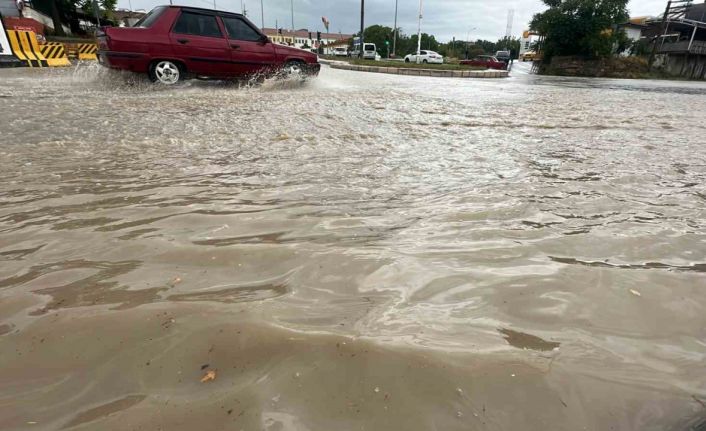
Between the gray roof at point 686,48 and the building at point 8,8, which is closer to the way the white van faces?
the building

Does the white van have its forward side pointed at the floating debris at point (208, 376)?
yes

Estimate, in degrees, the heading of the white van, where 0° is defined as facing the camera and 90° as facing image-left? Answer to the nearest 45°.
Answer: approximately 180°

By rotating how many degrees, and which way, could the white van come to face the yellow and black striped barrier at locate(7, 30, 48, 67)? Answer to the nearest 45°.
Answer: approximately 180°

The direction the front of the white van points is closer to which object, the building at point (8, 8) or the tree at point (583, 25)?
the building
